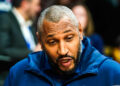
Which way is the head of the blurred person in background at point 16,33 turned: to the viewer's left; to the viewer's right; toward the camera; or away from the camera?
to the viewer's right

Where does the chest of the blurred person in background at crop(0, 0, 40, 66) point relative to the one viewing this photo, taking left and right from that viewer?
facing the viewer and to the right of the viewer

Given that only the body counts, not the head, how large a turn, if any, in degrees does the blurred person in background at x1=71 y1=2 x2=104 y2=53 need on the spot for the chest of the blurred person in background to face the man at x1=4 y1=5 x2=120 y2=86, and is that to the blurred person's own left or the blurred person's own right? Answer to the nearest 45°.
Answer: approximately 45° to the blurred person's own left

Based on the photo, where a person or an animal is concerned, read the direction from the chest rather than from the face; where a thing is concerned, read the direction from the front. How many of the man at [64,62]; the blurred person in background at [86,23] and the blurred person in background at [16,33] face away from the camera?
0

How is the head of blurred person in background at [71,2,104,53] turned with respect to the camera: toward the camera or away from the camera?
toward the camera

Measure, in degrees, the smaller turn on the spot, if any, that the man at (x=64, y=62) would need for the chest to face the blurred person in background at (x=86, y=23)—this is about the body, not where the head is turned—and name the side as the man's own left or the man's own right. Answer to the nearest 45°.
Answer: approximately 180°

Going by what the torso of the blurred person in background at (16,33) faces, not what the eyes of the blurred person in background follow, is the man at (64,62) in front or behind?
in front

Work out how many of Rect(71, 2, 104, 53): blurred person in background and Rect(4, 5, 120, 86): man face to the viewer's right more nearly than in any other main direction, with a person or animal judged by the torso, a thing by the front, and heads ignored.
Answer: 0

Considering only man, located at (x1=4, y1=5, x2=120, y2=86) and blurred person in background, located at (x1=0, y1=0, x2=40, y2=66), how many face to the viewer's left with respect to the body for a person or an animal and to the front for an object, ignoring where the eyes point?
0

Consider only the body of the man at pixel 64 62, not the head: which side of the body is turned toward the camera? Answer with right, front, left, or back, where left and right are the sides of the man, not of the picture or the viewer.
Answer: front

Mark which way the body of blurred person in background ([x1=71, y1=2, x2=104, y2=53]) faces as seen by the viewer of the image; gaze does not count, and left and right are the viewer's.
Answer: facing the viewer and to the left of the viewer

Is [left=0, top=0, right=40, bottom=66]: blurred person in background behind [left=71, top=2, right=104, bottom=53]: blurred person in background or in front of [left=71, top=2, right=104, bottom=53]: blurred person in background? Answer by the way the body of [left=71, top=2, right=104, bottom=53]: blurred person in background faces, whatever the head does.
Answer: in front
